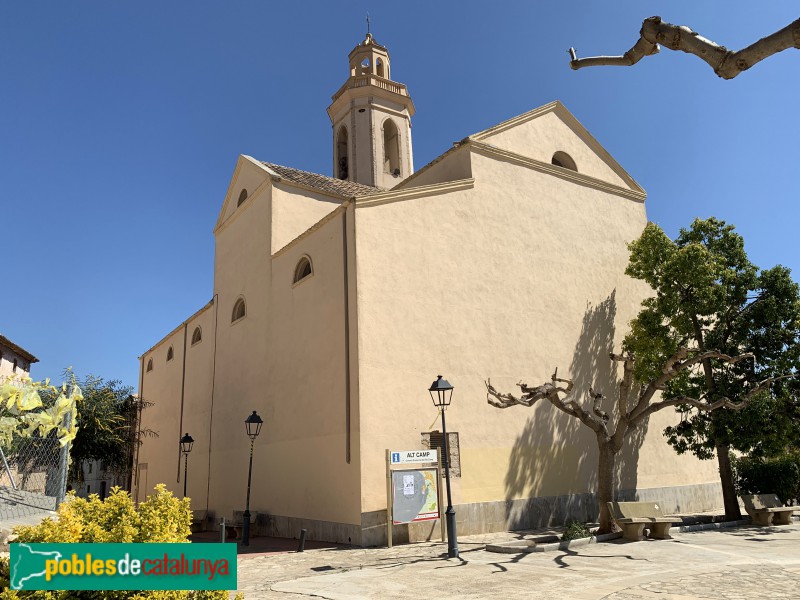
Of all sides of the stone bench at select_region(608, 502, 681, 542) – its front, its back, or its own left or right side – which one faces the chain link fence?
right

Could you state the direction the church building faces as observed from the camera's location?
facing away from the viewer and to the left of the viewer

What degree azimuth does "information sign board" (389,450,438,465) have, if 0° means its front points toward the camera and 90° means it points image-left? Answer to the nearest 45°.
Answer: approximately 0°

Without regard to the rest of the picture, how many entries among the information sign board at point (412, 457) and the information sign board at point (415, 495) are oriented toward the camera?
2

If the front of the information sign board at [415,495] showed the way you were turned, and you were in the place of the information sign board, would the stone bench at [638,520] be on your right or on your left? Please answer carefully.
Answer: on your left

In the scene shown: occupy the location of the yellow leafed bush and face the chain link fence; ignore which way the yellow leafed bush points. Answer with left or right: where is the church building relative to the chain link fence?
right

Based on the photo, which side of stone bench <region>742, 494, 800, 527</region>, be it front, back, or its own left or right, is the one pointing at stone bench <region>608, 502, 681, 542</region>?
right
